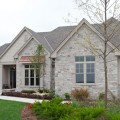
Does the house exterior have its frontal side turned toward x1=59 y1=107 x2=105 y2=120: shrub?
yes

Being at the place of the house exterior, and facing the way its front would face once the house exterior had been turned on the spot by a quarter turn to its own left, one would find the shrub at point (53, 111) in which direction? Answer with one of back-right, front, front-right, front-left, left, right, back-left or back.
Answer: right

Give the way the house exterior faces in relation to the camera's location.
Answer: facing the viewer
